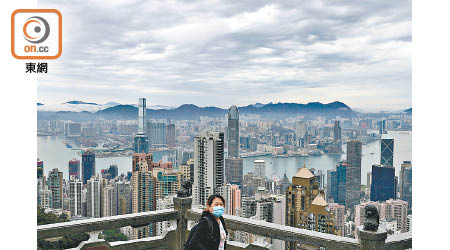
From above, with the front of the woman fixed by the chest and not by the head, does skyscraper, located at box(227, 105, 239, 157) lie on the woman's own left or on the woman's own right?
on the woman's own left

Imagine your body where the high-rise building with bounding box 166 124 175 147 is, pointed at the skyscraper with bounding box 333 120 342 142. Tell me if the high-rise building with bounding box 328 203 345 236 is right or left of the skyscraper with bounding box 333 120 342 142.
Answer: right

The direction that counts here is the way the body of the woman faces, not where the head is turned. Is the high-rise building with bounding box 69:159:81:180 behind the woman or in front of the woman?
behind

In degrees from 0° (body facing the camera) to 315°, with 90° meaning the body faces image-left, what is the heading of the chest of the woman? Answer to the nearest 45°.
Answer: approximately 315°

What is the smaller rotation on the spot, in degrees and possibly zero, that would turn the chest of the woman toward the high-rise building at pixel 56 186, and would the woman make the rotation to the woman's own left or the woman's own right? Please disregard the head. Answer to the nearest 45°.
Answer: approximately 180°

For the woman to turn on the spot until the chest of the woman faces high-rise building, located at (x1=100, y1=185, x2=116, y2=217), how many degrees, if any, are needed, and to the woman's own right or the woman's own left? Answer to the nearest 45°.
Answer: approximately 135° to the woman's own left

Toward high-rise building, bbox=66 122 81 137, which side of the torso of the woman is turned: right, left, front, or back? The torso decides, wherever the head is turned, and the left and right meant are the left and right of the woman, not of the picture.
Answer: back

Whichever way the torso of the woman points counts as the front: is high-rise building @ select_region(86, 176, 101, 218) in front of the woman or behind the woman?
behind

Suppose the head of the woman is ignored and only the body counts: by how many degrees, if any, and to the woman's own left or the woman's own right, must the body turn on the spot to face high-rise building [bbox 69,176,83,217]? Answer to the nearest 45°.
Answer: approximately 180°
